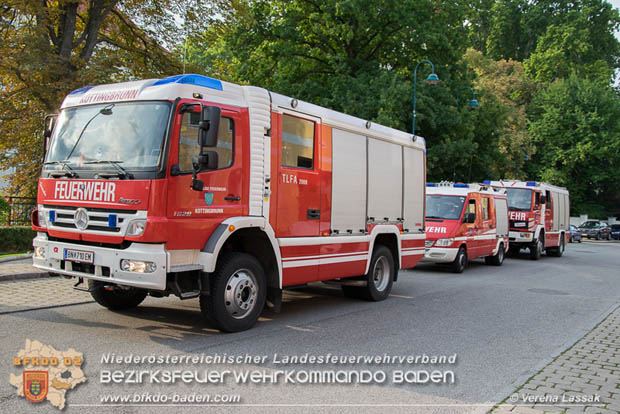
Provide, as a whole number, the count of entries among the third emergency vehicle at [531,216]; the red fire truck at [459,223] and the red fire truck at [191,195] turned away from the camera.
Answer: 0

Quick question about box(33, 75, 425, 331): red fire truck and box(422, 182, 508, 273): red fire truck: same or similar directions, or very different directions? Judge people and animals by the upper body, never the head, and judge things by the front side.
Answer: same or similar directions

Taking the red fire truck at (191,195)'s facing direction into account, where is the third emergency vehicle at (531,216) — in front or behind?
behind

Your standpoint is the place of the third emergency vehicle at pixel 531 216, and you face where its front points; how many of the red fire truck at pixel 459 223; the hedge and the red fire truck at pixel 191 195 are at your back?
0

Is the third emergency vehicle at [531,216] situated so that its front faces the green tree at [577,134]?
no

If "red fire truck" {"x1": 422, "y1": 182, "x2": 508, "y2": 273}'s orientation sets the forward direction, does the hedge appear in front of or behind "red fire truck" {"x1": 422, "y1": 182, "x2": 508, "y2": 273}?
in front

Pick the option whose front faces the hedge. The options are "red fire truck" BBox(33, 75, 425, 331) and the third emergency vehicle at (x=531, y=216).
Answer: the third emergency vehicle

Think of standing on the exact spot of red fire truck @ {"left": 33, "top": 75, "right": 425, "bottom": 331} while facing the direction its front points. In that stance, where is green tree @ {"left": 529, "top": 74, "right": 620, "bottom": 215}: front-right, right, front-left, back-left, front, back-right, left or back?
back

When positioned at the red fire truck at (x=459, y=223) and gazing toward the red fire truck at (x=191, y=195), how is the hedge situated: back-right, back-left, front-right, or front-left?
front-right

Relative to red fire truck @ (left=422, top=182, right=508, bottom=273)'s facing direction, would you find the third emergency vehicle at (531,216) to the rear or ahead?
to the rear

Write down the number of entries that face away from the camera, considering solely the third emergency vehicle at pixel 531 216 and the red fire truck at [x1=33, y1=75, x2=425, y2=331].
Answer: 0

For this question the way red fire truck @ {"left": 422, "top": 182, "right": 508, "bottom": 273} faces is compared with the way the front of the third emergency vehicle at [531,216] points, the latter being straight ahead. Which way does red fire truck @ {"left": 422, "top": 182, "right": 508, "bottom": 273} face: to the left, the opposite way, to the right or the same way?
the same way

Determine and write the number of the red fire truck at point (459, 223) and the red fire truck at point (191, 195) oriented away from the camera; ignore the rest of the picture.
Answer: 0

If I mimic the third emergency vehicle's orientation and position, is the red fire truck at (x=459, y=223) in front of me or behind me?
in front

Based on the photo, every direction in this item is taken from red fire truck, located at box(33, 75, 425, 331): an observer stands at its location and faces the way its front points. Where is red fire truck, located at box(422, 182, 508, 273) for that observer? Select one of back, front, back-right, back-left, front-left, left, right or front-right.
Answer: back

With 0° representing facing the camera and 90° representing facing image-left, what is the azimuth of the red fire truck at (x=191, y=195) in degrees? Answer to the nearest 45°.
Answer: approximately 45°

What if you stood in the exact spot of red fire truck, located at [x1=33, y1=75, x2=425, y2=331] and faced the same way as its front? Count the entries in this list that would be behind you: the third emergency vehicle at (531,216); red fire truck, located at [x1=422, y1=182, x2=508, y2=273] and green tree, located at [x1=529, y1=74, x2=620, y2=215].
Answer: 3

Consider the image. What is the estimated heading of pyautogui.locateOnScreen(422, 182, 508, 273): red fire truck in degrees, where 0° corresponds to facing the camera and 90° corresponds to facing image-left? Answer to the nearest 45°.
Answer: approximately 45°
